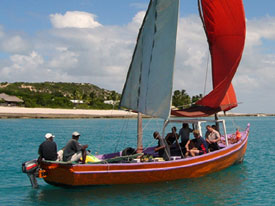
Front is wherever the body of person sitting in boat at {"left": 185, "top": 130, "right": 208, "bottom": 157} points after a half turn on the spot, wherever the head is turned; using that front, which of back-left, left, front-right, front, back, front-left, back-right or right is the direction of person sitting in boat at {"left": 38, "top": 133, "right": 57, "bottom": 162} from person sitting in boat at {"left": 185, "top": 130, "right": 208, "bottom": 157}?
back-right

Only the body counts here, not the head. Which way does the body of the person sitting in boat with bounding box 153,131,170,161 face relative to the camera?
to the viewer's left

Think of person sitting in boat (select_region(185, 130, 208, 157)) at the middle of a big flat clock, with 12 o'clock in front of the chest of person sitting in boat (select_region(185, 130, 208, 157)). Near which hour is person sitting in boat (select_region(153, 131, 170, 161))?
person sitting in boat (select_region(153, 131, 170, 161)) is roughly at 11 o'clock from person sitting in boat (select_region(185, 130, 208, 157)).

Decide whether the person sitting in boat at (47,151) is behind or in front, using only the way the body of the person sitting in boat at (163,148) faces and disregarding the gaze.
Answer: in front

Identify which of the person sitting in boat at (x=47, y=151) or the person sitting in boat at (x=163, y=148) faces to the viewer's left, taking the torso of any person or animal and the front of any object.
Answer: the person sitting in boat at (x=163, y=148)

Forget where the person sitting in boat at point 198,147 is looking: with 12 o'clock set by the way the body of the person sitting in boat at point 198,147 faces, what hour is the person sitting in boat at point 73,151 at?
the person sitting in boat at point 73,151 is roughly at 11 o'clock from the person sitting in boat at point 198,147.

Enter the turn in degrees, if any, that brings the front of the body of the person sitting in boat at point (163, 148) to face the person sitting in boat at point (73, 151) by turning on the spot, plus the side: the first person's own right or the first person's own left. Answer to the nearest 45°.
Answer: approximately 45° to the first person's own left

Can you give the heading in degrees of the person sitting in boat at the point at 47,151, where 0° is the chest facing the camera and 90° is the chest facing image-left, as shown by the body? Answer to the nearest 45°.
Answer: approximately 225°

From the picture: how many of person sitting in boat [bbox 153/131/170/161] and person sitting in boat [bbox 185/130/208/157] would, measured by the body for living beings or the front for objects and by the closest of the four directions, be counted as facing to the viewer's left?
2

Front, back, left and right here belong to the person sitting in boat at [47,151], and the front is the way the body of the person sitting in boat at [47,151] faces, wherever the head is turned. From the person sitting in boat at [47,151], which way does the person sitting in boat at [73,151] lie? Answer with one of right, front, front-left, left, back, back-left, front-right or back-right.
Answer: front-right
